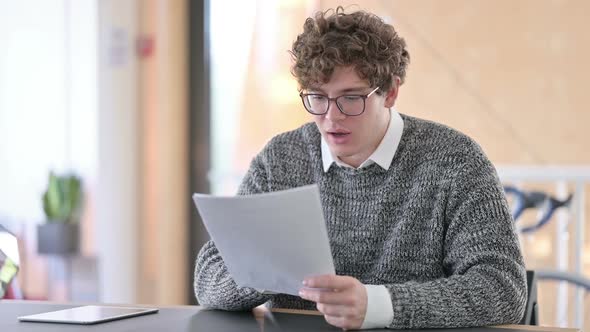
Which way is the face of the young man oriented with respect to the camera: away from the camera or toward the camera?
toward the camera

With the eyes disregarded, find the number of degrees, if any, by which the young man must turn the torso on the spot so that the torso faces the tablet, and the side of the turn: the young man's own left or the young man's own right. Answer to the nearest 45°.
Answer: approximately 45° to the young man's own right

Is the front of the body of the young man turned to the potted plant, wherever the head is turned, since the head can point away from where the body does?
no

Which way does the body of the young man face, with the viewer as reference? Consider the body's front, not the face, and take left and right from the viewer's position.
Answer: facing the viewer and to the left of the viewer
